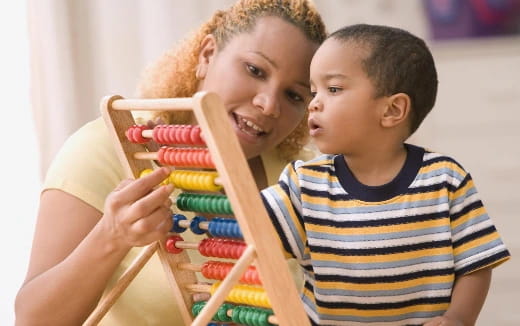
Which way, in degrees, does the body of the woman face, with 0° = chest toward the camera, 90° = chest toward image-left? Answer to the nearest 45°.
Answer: approximately 315°

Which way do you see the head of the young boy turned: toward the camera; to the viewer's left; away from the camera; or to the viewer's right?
to the viewer's left

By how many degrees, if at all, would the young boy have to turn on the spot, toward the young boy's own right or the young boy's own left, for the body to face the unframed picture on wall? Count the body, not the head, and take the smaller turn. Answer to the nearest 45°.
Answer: approximately 180°

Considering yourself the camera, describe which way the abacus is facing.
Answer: facing away from the viewer and to the right of the viewer

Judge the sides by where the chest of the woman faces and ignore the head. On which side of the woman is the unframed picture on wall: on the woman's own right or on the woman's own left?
on the woman's own left
